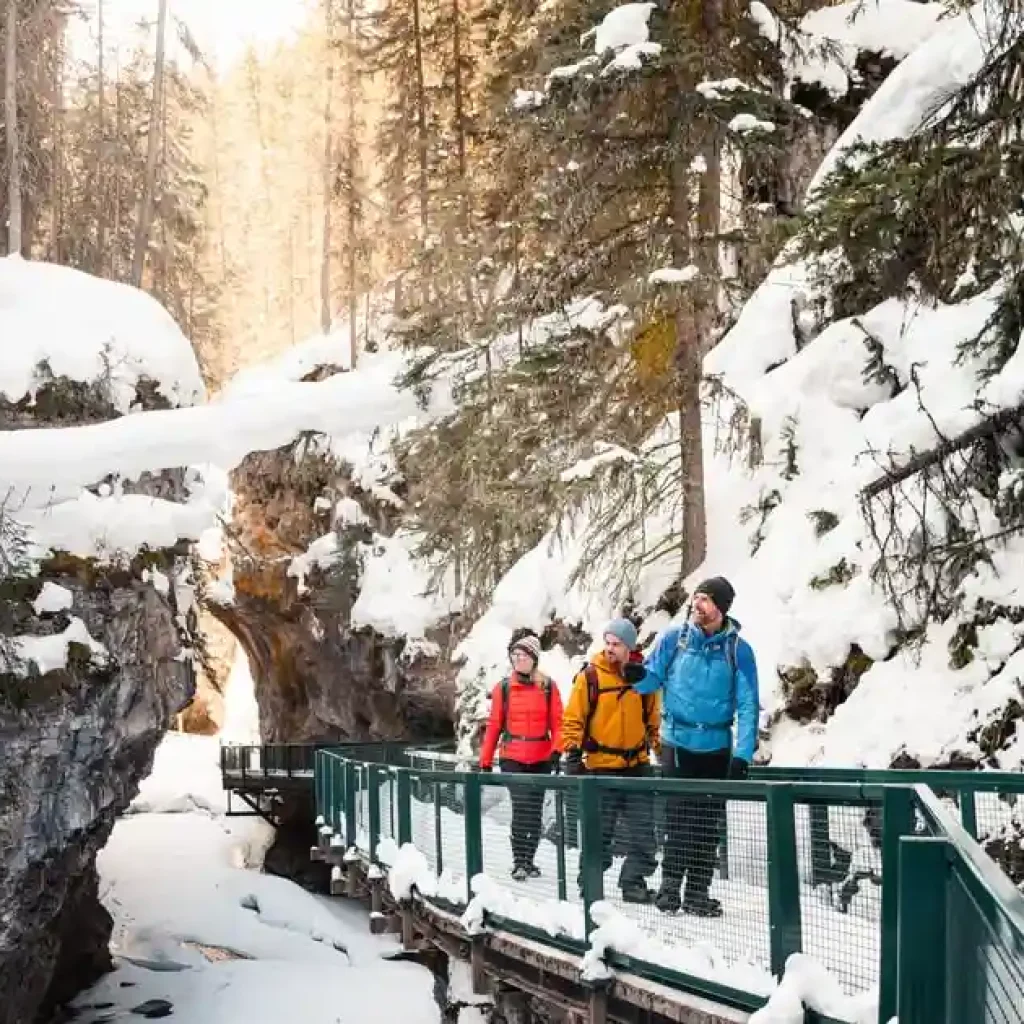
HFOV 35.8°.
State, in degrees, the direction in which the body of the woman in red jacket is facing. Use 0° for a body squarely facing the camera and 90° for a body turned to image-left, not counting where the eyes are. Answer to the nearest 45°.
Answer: approximately 0°

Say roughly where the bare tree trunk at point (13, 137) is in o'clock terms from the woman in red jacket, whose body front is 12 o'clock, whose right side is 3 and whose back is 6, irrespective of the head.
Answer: The bare tree trunk is roughly at 5 o'clock from the woman in red jacket.

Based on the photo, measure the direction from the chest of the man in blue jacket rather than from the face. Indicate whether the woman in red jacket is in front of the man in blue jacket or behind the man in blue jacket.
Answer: behind

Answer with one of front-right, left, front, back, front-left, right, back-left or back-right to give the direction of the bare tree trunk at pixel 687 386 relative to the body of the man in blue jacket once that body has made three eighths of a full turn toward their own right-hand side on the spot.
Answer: front-right

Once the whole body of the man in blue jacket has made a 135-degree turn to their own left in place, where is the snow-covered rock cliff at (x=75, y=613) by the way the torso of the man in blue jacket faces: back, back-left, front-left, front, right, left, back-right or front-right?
left

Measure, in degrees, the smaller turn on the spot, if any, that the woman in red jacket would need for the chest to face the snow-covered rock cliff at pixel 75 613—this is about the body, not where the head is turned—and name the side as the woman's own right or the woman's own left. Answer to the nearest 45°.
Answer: approximately 135° to the woman's own right
